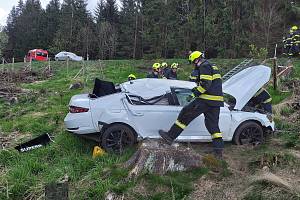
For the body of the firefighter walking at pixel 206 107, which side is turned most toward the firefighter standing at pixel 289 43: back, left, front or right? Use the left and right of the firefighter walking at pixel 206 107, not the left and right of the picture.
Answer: right

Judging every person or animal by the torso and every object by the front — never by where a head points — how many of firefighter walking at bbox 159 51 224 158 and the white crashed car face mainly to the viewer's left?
1

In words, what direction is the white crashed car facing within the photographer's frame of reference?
facing to the right of the viewer

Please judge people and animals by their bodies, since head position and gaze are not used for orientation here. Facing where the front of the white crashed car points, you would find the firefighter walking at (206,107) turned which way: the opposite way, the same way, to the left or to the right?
the opposite way

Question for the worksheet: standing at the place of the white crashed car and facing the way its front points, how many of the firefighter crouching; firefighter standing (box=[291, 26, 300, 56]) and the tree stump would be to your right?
1

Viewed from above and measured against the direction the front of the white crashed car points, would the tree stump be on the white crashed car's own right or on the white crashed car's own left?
on the white crashed car's own right

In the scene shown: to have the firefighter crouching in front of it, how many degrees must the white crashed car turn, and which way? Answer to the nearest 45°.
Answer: approximately 45° to its left
